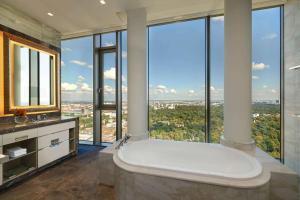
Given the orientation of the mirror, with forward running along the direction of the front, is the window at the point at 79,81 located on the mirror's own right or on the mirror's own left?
on the mirror's own left

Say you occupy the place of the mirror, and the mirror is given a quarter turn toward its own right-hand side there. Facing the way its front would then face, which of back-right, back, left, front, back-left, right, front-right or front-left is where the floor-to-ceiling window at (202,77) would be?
left

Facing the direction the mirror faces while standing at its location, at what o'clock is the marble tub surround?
The marble tub surround is roughly at 1 o'clock from the mirror.

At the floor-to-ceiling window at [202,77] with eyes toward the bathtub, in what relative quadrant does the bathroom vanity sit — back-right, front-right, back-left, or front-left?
front-right

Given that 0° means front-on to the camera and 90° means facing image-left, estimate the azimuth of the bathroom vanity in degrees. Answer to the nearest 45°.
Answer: approximately 315°

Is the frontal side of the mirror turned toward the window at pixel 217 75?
yes

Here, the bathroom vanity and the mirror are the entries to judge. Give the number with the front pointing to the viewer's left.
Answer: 0

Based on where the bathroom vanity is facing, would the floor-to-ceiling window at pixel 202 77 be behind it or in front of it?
in front

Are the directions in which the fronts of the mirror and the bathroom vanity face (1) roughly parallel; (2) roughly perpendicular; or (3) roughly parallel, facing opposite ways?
roughly parallel

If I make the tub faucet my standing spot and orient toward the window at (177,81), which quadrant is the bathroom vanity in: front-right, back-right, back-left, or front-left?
back-left

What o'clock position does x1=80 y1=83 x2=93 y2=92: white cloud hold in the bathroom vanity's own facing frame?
The white cloud is roughly at 9 o'clock from the bathroom vanity.

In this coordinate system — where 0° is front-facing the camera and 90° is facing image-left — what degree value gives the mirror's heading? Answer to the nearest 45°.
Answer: approximately 315°

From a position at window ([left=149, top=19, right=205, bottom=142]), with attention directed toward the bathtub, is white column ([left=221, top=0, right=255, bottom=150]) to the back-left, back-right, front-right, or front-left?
front-left
